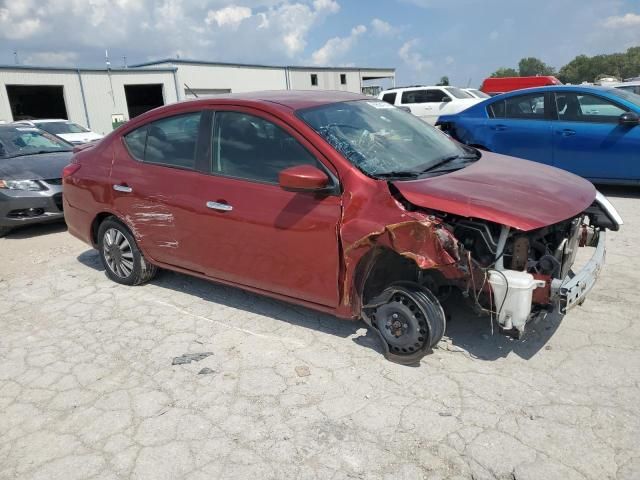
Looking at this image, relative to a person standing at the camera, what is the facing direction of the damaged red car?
facing the viewer and to the right of the viewer

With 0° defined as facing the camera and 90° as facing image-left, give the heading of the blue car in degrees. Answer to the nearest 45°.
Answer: approximately 270°

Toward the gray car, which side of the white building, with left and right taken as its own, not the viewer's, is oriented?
front

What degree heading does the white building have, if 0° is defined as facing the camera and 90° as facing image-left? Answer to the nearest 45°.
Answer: approximately 0°

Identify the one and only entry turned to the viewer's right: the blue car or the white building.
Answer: the blue car

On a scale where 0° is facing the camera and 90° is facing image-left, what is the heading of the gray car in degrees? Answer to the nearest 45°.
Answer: approximately 315°

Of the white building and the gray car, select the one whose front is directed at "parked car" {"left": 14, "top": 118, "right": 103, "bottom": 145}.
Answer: the white building

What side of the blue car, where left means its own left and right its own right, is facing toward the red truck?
left

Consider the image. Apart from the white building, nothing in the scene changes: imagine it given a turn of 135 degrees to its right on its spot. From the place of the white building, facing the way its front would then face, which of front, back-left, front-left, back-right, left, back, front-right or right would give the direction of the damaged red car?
back-left
